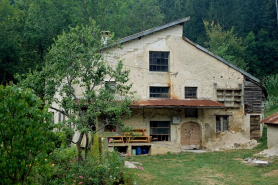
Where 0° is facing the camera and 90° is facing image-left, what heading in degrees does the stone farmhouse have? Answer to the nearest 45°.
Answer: approximately 0°

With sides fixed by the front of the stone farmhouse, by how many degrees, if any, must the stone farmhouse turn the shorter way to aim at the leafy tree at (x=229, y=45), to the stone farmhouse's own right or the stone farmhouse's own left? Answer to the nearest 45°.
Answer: approximately 180°

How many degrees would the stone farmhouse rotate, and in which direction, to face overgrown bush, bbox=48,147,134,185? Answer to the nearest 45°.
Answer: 0° — it already faces it
